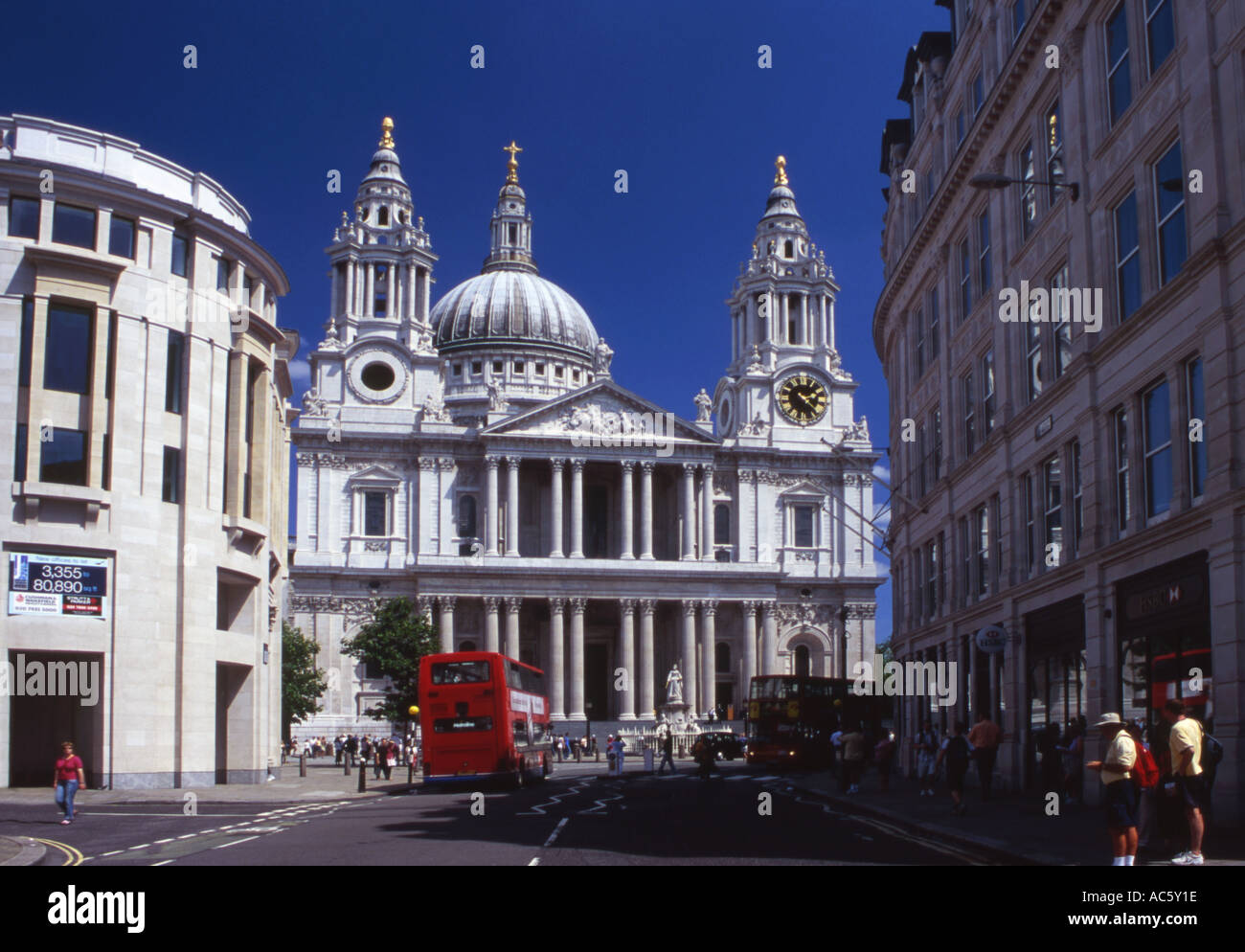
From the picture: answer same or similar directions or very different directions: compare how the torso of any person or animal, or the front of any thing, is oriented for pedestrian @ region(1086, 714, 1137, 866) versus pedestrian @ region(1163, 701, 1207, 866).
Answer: same or similar directions

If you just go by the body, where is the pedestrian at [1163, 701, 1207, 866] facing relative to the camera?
to the viewer's left

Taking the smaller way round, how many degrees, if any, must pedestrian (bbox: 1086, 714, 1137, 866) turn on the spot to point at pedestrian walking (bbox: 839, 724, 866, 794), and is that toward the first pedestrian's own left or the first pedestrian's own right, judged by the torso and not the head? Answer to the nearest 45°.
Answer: approximately 90° to the first pedestrian's own right

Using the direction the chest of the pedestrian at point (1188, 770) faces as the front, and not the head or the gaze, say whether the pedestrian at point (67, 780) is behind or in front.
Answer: in front

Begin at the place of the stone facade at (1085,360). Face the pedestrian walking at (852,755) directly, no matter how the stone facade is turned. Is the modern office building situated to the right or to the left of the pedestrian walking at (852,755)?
left

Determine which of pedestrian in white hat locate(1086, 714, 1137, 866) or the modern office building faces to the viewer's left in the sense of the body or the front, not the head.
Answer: the pedestrian in white hat

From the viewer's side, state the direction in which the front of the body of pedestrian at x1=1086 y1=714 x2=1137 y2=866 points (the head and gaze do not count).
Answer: to the viewer's left

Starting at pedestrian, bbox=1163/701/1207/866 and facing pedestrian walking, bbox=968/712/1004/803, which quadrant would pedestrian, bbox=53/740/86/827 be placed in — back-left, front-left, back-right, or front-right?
front-left
